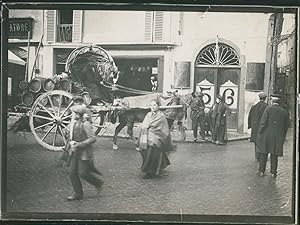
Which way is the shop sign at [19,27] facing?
toward the camera

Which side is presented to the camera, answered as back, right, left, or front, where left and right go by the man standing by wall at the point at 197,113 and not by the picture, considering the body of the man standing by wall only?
front

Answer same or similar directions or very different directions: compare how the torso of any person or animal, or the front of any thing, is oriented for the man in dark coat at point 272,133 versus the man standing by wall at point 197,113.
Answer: very different directions

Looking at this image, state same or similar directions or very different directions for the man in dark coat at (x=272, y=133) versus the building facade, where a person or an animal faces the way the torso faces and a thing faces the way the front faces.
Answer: very different directions

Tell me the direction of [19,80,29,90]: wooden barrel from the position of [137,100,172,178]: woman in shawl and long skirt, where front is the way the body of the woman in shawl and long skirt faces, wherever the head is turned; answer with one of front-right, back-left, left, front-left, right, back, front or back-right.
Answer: front-right

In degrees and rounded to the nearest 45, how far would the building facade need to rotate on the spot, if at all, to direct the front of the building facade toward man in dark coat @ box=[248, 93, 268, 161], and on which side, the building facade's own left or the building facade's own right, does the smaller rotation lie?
approximately 90° to the building facade's own left

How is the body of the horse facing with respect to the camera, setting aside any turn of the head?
to the viewer's right

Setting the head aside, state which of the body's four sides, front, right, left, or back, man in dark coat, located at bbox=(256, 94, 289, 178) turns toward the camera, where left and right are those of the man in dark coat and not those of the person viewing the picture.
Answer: back

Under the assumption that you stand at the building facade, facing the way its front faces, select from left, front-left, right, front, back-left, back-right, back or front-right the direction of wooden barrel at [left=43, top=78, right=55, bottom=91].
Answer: right

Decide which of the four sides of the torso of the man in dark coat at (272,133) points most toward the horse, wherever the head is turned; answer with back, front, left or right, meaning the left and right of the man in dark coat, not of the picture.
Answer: left

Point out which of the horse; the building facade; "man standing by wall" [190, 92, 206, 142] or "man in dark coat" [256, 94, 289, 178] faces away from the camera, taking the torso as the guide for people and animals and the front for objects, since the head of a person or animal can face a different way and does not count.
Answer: the man in dark coat
